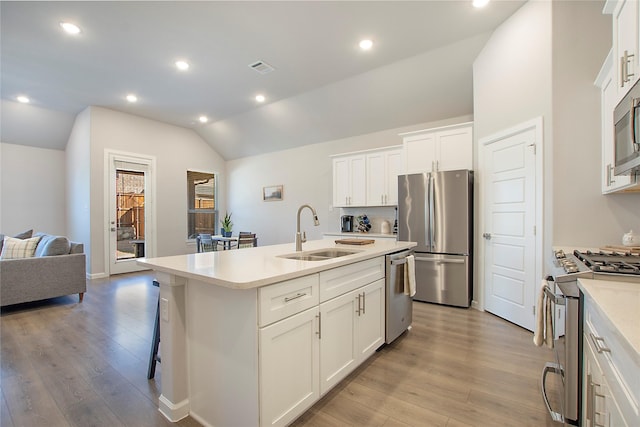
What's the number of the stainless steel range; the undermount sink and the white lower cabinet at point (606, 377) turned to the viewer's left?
2

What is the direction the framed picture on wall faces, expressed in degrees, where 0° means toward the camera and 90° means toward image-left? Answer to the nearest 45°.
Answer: approximately 45°

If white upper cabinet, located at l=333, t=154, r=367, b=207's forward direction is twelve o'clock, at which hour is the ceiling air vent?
The ceiling air vent is roughly at 12 o'clock from the white upper cabinet.

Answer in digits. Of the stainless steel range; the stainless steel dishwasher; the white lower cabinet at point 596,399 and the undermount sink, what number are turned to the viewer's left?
2

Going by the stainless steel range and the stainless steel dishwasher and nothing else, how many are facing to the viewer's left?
1

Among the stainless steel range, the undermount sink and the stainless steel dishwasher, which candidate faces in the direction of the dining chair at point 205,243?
the stainless steel range

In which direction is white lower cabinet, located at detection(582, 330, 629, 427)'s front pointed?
to the viewer's left

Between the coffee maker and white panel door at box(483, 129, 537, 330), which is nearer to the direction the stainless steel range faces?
the coffee maker

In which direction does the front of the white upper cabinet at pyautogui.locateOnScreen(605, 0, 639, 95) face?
to the viewer's left
